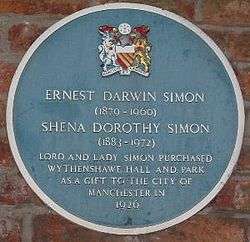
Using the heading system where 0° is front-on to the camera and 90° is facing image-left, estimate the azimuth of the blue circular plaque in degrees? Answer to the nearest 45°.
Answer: approximately 0°
